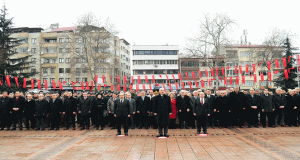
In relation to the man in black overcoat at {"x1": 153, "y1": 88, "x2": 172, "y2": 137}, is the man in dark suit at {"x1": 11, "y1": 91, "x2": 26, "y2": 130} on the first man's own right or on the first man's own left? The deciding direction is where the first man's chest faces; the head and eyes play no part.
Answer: on the first man's own right

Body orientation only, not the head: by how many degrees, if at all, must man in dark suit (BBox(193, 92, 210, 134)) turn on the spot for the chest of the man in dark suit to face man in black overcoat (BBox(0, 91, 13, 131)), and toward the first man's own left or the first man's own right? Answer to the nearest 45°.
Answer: approximately 90° to the first man's own right

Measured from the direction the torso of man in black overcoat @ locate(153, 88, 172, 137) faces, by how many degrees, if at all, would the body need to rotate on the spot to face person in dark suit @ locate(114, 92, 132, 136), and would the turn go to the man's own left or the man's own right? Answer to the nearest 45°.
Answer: approximately 90° to the man's own right

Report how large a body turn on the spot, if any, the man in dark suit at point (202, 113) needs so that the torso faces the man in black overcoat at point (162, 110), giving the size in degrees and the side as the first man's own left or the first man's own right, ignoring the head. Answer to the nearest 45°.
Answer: approximately 45° to the first man's own right

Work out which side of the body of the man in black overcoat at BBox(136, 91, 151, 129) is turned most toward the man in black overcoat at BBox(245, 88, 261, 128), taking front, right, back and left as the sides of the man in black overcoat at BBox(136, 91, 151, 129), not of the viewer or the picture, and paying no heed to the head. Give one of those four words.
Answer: left

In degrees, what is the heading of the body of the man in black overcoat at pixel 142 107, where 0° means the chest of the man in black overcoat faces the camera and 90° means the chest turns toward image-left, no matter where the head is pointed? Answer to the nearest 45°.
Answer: approximately 0°

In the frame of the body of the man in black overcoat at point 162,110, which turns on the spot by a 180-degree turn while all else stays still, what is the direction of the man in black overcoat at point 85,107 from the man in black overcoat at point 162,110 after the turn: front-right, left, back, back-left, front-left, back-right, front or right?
front-left

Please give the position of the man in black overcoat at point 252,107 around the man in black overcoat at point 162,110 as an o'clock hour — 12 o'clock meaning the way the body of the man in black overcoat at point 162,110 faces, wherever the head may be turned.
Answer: the man in black overcoat at point 252,107 is roughly at 8 o'clock from the man in black overcoat at point 162,110.
